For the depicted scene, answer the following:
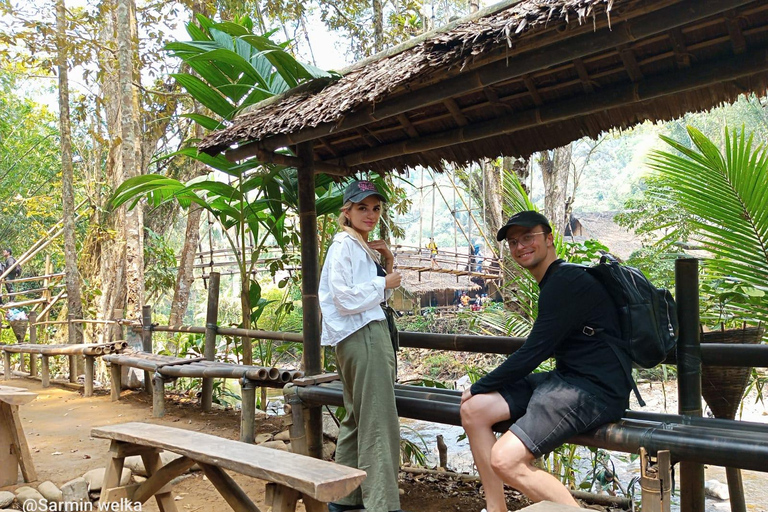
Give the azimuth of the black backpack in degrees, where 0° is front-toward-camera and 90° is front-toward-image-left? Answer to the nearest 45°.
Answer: approximately 270°

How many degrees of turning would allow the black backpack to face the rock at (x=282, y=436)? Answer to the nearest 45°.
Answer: approximately 135° to its left

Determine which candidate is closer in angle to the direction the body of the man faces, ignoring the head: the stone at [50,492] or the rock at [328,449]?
the stone

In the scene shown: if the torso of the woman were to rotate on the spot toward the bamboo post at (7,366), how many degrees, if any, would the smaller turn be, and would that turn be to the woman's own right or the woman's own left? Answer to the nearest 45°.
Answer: approximately 135° to the woman's own left

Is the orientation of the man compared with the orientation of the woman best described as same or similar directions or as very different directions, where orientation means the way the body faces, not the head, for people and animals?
very different directions

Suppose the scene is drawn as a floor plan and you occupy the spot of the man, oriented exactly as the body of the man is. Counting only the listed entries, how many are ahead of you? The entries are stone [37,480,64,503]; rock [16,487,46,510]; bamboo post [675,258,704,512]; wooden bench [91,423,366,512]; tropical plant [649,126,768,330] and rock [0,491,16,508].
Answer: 4

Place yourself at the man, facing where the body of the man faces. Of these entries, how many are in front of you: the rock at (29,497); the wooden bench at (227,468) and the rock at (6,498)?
3

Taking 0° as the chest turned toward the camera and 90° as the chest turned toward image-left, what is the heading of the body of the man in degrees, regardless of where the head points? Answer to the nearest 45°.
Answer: approximately 90°

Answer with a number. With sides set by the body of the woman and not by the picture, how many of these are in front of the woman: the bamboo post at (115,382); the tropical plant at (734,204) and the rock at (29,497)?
1

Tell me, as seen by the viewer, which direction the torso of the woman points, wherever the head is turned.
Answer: to the viewer's right
